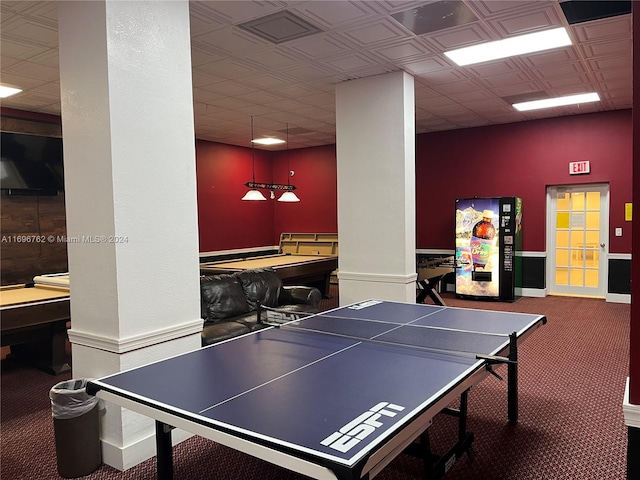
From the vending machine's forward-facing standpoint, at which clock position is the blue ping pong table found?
The blue ping pong table is roughly at 12 o'clock from the vending machine.

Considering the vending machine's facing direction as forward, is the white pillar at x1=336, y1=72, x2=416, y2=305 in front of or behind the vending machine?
in front

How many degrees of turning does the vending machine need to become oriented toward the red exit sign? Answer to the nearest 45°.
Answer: approximately 90° to its left

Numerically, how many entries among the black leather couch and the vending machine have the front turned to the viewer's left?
0

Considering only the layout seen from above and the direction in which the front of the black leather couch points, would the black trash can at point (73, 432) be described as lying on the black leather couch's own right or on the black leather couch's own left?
on the black leather couch's own right

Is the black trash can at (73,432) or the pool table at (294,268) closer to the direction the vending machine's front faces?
the black trash can
